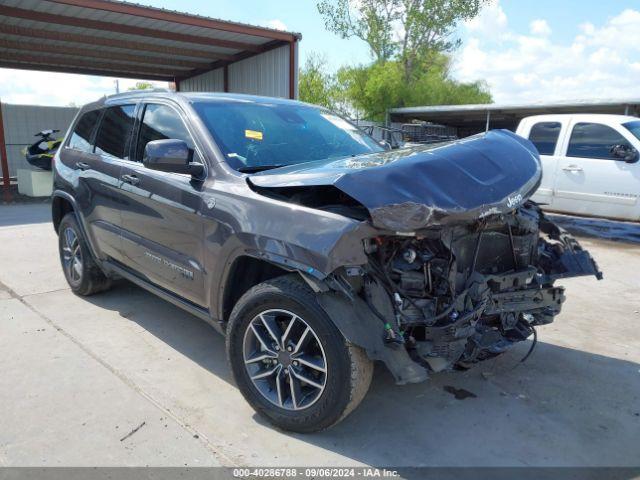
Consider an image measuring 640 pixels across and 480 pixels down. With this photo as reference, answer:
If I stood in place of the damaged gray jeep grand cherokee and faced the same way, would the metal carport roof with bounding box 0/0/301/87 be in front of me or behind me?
behind

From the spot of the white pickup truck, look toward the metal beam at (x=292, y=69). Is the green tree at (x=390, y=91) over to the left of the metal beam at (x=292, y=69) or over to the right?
right

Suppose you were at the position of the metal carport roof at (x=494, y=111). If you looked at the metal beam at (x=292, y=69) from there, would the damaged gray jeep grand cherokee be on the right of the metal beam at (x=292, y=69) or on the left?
left

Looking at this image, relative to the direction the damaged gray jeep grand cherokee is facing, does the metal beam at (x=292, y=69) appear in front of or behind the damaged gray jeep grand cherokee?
behind

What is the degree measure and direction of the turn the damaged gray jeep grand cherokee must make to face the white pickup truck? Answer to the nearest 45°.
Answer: approximately 90° to its left

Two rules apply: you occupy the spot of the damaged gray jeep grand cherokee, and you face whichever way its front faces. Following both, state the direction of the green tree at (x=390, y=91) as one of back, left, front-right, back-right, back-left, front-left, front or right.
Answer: back-left

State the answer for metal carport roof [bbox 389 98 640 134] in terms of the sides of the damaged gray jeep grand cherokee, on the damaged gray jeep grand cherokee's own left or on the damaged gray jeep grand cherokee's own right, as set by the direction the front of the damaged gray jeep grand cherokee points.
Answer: on the damaged gray jeep grand cherokee's own left

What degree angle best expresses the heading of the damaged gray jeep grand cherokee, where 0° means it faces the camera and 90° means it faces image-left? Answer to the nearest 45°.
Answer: approximately 315°

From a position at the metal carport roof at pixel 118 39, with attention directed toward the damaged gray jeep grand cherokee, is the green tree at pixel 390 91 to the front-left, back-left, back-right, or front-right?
back-left
